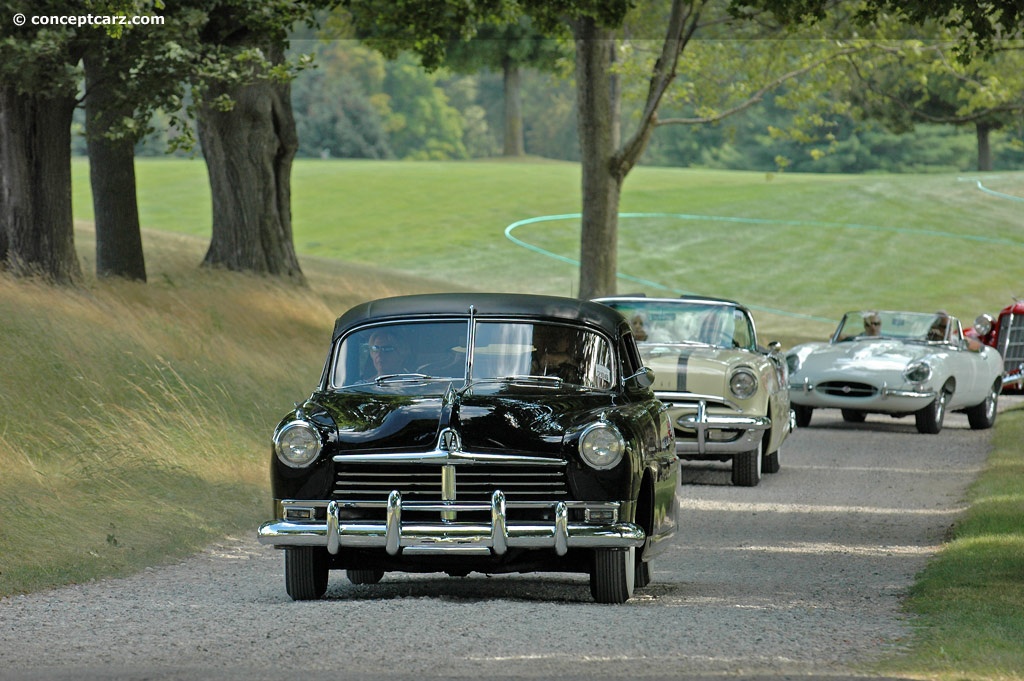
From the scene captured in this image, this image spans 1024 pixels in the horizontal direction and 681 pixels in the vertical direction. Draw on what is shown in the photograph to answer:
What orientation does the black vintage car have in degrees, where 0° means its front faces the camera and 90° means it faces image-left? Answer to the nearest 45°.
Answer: approximately 0°

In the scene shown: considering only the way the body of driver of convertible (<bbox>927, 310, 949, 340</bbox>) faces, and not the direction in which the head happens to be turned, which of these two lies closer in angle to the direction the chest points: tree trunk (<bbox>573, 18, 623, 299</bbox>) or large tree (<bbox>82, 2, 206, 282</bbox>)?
the large tree

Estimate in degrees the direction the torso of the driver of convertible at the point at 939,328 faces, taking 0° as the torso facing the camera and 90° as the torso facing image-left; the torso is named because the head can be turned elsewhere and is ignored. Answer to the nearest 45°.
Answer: approximately 45°

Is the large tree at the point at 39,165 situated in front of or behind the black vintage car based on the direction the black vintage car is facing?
behind

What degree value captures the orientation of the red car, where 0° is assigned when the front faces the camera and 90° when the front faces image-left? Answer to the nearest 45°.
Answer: approximately 45°
